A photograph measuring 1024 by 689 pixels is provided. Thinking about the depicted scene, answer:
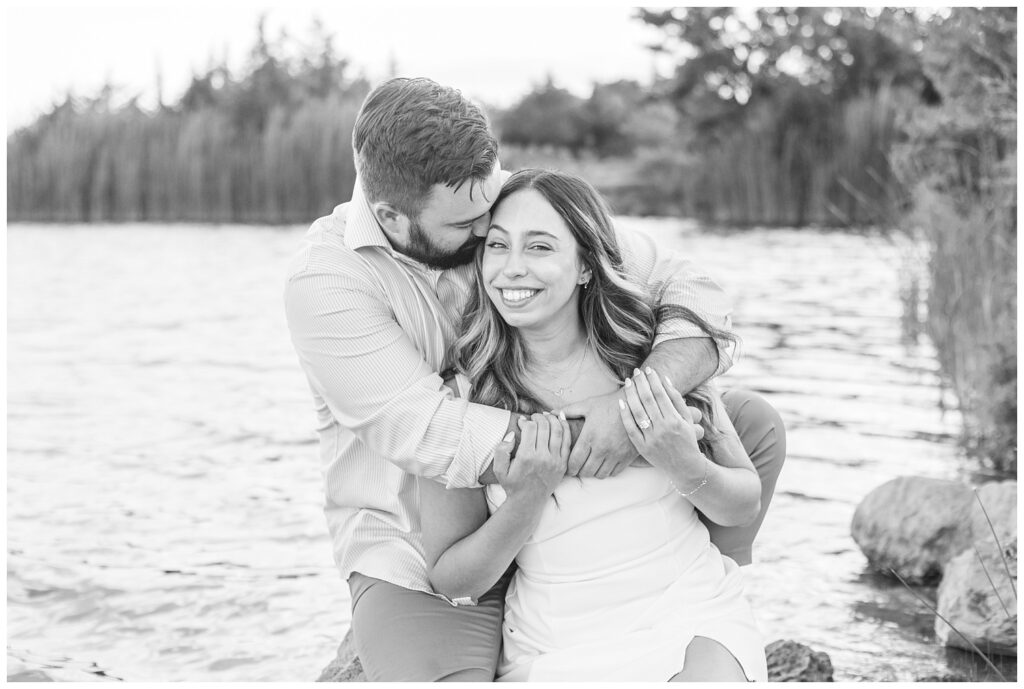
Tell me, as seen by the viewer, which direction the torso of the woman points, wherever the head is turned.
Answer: toward the camera

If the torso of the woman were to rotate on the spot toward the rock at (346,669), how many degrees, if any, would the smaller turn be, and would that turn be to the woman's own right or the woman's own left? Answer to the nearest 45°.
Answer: approximately 135° to the woman's own right

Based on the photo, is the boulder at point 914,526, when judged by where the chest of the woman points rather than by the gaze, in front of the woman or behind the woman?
behind

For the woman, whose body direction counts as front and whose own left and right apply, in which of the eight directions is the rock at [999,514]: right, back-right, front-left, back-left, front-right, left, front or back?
back-left

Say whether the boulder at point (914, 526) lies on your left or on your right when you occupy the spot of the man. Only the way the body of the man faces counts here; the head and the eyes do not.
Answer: on your left

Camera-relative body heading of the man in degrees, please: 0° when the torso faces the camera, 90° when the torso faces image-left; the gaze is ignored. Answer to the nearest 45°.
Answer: approximately 315°

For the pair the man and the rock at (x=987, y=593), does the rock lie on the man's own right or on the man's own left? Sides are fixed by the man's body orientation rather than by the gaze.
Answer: on the man's own left
